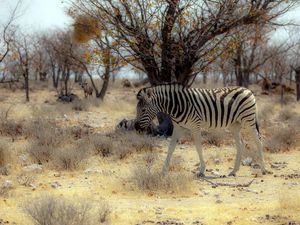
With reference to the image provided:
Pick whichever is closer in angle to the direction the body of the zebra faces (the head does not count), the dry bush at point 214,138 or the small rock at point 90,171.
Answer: the small rock

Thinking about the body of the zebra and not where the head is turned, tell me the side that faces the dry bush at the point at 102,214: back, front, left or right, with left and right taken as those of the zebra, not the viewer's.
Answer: left

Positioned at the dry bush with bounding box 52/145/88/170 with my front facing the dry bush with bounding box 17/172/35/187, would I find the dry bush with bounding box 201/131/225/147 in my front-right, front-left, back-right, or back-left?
back-left

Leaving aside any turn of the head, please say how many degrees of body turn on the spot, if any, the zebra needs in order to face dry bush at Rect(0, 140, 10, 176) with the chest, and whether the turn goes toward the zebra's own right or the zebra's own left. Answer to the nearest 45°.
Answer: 0° — it already faces it

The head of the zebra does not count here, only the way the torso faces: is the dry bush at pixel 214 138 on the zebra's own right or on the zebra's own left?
on the zebra's own right

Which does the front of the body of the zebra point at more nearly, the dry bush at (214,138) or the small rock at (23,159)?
the small rock

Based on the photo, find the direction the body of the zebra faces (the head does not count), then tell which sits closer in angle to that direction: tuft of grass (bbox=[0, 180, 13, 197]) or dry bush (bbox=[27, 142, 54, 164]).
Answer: the dry bush

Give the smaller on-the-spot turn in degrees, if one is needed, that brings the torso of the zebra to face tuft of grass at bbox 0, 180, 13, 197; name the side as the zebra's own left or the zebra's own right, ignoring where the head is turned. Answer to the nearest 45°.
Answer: approximately 45° to the zebra's own left

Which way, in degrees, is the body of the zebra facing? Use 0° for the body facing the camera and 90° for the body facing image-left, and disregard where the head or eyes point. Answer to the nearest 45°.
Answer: approximately 90°

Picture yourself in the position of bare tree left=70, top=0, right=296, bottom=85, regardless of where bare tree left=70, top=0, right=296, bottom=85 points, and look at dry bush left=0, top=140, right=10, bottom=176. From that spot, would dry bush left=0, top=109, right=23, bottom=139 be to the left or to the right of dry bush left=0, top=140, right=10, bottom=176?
right

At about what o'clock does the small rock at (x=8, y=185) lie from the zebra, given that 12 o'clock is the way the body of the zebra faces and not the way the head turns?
The small rock is roughly at 11 o'clock from the zebra.

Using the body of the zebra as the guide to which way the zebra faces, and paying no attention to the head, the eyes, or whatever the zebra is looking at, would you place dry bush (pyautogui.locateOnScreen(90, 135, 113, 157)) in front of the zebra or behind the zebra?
in front

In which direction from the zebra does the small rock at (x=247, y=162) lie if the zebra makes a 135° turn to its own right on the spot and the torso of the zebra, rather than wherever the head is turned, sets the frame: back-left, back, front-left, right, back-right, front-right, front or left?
front

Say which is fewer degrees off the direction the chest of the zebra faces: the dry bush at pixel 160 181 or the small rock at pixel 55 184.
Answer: the small rock
